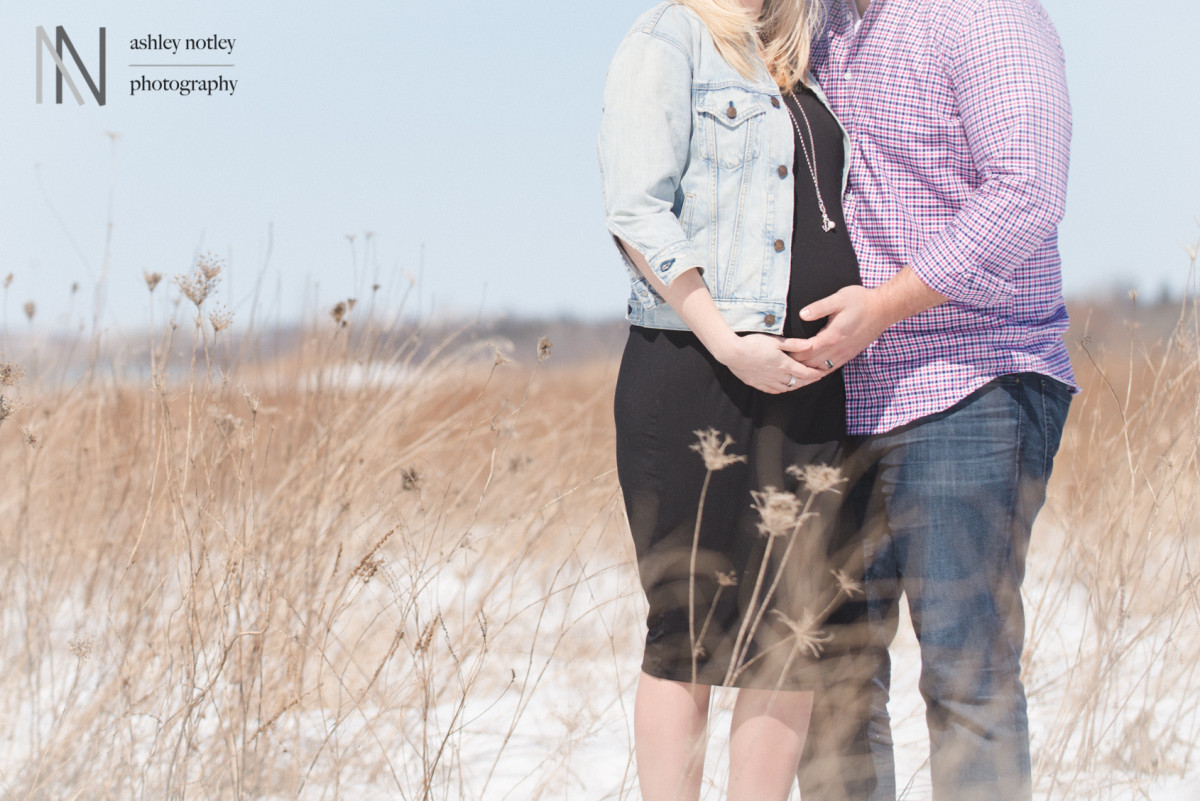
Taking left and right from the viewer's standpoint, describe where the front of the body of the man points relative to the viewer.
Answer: facing the viewer and to the left of the viewer

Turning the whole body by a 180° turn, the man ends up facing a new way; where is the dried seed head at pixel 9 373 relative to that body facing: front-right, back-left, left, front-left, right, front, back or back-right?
back-left

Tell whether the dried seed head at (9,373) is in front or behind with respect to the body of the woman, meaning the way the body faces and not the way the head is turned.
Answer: behind

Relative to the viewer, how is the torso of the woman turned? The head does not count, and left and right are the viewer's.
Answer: facing the viewer and to the right of the viewer

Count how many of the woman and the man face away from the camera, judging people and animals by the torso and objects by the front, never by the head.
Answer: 0

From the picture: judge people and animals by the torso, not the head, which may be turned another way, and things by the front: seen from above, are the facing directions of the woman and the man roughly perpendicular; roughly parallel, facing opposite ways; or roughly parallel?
roughly perpendicular
